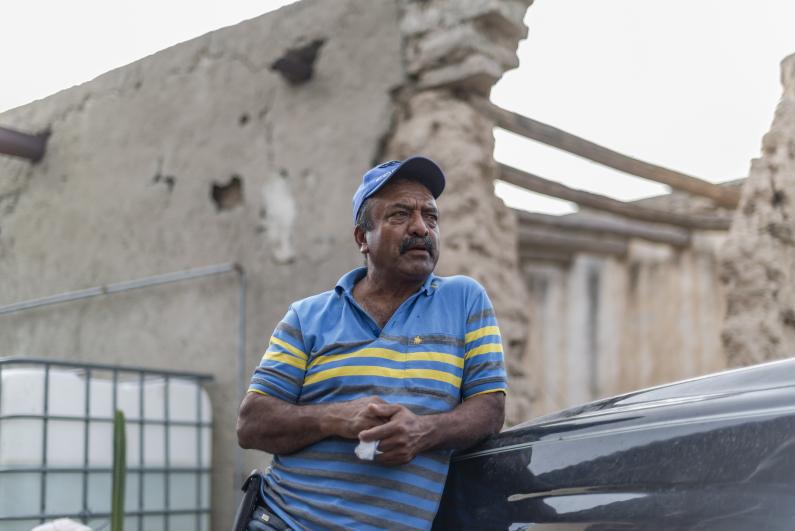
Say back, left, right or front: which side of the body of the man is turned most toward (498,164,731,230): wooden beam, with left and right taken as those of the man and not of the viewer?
back

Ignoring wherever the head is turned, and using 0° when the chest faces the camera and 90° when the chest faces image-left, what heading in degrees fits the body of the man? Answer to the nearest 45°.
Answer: approximately 0°

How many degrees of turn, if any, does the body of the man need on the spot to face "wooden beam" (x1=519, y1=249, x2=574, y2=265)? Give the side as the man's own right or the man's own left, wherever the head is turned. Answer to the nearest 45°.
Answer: approximately 180°

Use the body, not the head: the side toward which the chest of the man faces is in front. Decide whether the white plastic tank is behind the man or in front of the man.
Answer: behind

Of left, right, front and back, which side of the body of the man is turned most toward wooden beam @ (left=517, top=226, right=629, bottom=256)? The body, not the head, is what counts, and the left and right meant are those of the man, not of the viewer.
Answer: back

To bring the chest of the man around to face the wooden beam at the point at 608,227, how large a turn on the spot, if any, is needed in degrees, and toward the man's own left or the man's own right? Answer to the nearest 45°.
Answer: approximately 180°

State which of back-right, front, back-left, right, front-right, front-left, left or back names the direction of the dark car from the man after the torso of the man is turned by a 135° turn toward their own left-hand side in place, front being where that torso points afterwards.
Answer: right

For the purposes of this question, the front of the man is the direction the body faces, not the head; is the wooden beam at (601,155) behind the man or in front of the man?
behind
